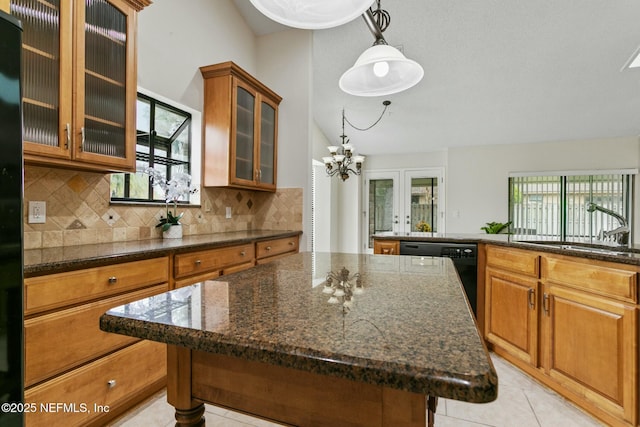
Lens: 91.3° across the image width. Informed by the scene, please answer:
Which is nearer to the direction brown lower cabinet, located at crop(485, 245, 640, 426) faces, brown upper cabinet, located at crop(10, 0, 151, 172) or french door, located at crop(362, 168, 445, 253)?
the brown upper cabinet

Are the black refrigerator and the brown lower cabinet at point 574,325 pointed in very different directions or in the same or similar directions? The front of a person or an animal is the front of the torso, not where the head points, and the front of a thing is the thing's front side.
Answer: very different directions

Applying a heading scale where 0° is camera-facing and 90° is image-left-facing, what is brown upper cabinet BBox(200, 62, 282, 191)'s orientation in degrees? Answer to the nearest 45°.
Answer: approximately 315°

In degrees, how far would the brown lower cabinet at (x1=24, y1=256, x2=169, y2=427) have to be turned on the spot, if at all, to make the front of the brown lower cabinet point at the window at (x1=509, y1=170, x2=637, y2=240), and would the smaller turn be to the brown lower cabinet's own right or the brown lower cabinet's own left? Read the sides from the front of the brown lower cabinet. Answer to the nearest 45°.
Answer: approximately 45° to the brown lower cabinet's own left

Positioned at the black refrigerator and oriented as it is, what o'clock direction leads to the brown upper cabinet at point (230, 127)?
The brown upper cabinet is roughly at 9 o'clock from the black refrigerator.

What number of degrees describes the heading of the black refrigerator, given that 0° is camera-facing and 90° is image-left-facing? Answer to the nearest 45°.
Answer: approximately 315°

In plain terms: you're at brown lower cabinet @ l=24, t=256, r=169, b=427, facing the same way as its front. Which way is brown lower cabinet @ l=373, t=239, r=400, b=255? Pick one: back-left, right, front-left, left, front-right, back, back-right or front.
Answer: front-left

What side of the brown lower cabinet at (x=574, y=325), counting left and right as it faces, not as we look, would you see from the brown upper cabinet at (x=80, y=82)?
front

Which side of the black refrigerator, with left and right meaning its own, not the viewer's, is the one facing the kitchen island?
front

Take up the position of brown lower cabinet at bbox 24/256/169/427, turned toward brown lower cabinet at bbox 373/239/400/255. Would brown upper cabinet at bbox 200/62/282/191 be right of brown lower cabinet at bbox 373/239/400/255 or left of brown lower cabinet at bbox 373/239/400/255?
left

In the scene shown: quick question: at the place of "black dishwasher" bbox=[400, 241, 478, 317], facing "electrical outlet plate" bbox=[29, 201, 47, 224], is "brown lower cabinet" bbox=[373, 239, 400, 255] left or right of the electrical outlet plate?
right
